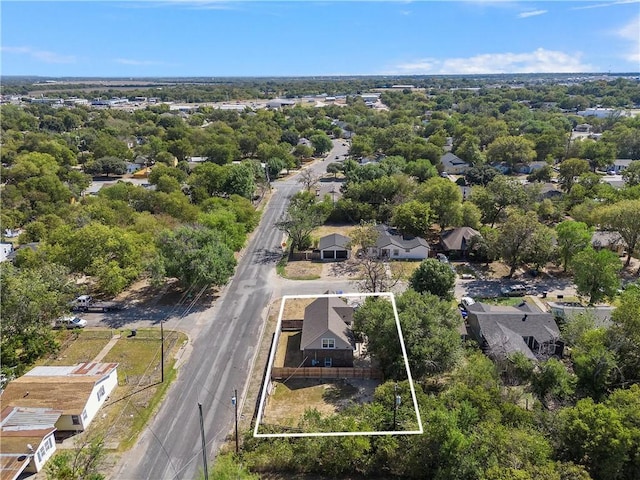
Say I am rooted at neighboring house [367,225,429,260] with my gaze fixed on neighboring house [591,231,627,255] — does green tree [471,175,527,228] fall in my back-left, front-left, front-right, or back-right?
front-left

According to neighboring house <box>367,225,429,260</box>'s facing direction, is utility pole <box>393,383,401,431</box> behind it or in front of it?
in front

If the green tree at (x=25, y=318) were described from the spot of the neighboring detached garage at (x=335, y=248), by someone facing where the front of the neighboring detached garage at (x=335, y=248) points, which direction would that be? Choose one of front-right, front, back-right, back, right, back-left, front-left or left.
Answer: front-right

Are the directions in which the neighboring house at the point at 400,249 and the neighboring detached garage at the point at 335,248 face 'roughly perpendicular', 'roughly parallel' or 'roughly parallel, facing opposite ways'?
roughly parallel

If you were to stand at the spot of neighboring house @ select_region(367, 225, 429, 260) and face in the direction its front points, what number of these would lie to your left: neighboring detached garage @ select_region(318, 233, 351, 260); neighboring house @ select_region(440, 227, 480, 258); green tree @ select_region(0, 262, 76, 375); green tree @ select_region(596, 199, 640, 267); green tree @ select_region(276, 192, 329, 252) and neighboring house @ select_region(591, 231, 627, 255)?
3

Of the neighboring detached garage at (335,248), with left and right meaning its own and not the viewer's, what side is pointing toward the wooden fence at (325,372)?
front

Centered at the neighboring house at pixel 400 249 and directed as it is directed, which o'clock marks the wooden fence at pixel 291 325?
The wooden fence is roughly at 1 o'clock from the neighboring house.

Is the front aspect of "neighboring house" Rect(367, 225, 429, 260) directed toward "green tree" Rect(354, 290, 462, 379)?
yes

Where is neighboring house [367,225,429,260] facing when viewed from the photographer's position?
facing the viewer

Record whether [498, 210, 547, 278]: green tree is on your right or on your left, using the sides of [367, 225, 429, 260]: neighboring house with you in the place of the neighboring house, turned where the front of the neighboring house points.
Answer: on your left

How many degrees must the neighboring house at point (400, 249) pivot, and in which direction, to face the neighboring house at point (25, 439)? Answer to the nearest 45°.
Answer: approximately 45° to its right

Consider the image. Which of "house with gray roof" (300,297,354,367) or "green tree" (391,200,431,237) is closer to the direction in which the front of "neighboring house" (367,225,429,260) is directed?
the house with gray roof

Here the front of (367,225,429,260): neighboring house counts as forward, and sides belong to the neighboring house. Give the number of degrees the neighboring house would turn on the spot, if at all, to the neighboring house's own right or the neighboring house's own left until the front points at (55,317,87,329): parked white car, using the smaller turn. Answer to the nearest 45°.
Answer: approximately 45° to the neighboring house's own right

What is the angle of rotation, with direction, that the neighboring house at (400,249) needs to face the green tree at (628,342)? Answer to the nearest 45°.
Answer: approximately 45° to its left

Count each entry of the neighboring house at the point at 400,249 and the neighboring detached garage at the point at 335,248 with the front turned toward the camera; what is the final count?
2

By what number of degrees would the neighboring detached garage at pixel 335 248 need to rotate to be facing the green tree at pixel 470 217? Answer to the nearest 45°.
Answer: approximately 90° to its left

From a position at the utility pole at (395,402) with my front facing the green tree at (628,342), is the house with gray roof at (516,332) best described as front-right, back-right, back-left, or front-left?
front-left

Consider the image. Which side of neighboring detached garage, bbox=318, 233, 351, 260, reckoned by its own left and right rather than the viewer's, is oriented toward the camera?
front

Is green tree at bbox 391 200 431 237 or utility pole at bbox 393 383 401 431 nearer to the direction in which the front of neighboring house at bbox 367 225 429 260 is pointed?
the utility pole
